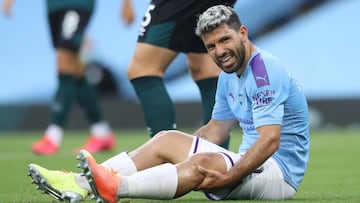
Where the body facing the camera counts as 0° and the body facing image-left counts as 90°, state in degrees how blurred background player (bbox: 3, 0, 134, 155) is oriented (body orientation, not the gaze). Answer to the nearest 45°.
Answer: approximately 45°
